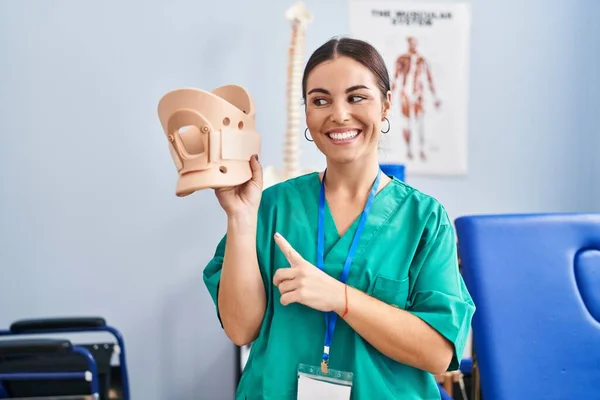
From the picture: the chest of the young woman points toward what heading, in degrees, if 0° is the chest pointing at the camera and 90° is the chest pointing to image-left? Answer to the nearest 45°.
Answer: approximately 0°
